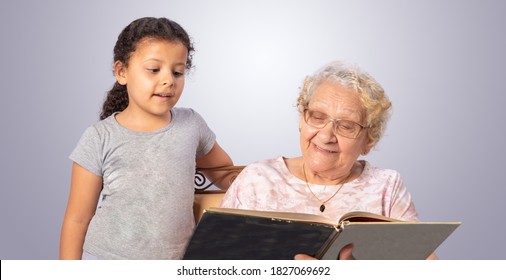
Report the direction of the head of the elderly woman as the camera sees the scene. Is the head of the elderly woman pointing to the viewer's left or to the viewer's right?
to the viewer's left

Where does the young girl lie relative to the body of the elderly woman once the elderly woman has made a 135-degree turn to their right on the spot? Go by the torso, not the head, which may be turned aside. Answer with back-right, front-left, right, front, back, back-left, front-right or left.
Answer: front-left

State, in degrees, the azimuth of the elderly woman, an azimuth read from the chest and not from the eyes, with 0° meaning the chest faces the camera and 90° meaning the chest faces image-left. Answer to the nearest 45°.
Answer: approximately 0°

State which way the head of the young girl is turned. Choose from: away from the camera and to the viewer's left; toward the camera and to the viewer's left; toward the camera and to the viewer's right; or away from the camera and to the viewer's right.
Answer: toward the camera and to the viewer's right
